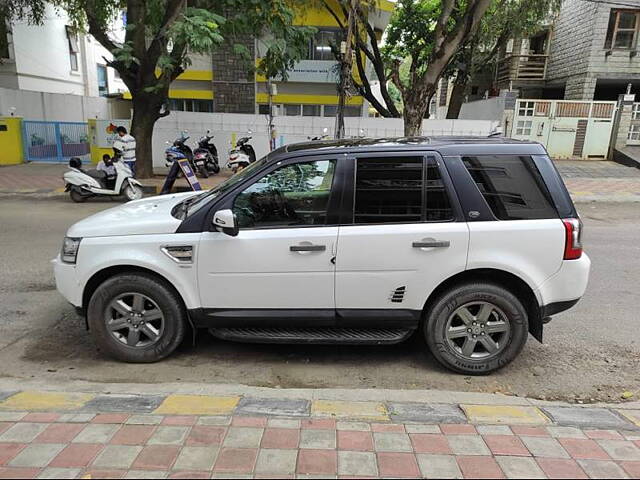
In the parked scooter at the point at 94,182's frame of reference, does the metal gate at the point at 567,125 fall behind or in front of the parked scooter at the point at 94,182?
in front

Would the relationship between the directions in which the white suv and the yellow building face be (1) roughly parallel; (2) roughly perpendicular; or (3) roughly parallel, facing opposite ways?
roughly perpendicular

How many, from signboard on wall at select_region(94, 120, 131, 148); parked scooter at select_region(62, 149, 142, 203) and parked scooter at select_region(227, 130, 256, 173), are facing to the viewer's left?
0

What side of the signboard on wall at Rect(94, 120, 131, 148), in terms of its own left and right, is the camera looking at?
front

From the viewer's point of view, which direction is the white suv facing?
to the viewer's left

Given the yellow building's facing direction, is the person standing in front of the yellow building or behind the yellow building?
in front

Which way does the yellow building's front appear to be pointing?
toward the camera

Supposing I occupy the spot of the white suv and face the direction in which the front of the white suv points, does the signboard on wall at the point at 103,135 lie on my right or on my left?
on my right

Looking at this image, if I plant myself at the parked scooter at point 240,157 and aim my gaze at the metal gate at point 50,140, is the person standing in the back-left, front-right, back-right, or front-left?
front-left

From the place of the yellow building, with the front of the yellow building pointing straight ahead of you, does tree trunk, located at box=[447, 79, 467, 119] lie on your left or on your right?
on your left

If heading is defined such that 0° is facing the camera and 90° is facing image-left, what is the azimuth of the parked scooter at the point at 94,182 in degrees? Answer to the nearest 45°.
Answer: approximately 270°
